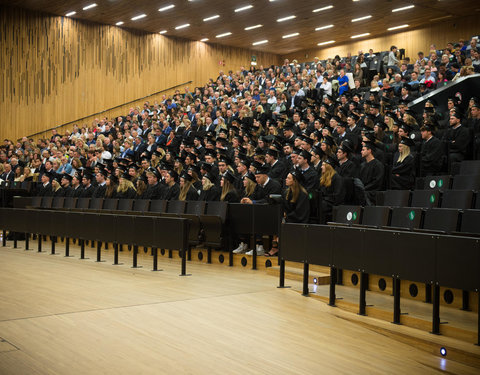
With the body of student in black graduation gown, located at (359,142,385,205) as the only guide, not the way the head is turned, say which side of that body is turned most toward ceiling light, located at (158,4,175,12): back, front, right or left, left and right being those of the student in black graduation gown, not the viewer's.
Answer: right

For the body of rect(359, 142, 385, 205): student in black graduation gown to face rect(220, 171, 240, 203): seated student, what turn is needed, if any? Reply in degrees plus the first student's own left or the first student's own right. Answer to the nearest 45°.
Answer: approximately 45° to the first student's own right

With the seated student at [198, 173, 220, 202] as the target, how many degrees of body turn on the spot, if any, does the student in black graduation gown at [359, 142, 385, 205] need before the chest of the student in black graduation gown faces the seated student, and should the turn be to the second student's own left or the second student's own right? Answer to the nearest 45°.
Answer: approximately 45° to the second student's own right

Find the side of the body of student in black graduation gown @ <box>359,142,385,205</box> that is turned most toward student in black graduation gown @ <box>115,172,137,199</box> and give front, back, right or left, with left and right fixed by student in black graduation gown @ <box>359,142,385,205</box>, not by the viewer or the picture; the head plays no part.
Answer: right

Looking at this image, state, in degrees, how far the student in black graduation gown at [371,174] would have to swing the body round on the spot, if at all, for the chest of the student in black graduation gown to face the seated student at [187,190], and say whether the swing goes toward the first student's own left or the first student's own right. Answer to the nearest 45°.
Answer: approximately 45° to the first student's own right

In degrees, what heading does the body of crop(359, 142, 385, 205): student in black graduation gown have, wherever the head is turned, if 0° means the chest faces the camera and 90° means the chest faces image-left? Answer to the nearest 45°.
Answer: approximately 45°

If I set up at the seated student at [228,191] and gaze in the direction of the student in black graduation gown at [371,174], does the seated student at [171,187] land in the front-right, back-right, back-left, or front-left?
back-left
